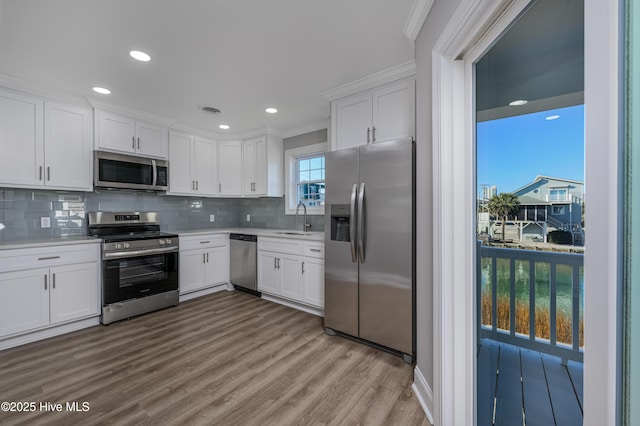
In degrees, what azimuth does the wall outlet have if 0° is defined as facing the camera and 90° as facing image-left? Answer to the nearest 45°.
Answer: approximately 0°

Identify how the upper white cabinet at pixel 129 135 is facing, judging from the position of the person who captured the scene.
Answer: facing the viewer and to the right of the viewer

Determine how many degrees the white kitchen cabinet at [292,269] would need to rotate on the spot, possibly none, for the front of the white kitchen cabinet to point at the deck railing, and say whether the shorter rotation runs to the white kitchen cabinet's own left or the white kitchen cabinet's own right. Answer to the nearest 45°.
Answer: approximately 90° to the white kitchen cabinet's own left

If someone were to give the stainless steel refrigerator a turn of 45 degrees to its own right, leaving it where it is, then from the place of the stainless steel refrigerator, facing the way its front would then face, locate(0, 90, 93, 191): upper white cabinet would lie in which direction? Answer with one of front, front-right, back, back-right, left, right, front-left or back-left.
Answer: front

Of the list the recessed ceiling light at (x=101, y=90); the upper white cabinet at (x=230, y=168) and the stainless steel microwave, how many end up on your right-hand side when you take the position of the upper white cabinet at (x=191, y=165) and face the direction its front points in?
2

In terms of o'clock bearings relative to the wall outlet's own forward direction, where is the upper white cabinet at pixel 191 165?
The upper white cabinet is roughly at 9 o'clock from the wall outlet.

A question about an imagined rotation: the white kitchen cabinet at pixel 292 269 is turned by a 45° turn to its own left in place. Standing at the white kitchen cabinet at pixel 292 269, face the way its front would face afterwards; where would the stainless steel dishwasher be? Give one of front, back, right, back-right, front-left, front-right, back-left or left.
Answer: back-right

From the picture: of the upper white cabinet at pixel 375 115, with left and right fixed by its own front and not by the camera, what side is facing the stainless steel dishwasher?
right

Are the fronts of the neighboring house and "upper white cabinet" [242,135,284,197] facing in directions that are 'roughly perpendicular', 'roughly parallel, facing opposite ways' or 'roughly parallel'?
roughly parallel
